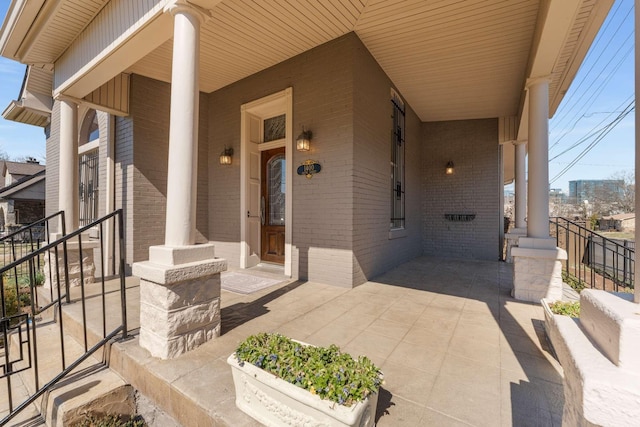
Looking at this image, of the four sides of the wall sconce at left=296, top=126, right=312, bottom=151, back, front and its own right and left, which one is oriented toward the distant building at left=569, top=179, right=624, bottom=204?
back

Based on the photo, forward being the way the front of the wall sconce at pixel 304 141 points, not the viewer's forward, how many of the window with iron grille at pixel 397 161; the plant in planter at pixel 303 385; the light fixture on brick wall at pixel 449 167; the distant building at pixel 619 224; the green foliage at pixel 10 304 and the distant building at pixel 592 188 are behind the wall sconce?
4

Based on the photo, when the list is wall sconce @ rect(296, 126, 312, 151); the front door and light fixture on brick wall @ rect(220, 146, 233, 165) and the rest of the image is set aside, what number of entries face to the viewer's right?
0

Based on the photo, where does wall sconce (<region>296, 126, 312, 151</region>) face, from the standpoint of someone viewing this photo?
facing the viewer and to the left of the viewer

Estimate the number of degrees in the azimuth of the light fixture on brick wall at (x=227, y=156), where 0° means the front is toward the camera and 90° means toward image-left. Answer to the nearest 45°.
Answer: approximately 45°

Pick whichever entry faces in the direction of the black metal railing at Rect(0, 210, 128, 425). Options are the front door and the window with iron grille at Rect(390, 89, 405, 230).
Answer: the front door

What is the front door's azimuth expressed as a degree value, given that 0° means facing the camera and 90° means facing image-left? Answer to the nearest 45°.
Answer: approximately 45°

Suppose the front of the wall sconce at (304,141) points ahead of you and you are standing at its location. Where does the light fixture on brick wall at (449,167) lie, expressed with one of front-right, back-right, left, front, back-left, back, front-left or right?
back

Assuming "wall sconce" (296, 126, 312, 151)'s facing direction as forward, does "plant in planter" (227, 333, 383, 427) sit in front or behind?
in front

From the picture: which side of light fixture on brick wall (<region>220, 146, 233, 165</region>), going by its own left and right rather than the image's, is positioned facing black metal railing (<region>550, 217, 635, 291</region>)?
left

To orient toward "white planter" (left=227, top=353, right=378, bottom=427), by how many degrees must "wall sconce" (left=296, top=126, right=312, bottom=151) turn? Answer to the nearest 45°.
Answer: approximately 45° to its left

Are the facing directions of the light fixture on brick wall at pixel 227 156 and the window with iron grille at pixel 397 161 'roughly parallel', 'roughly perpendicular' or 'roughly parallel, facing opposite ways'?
roughly perpendicular

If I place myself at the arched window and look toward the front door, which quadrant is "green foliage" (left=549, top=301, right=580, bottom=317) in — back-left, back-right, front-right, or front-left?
front-right
